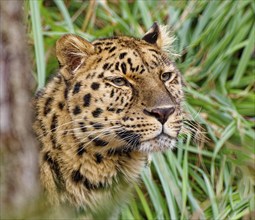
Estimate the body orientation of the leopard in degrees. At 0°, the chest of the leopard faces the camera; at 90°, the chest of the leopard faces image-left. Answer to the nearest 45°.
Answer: approximately 315°
